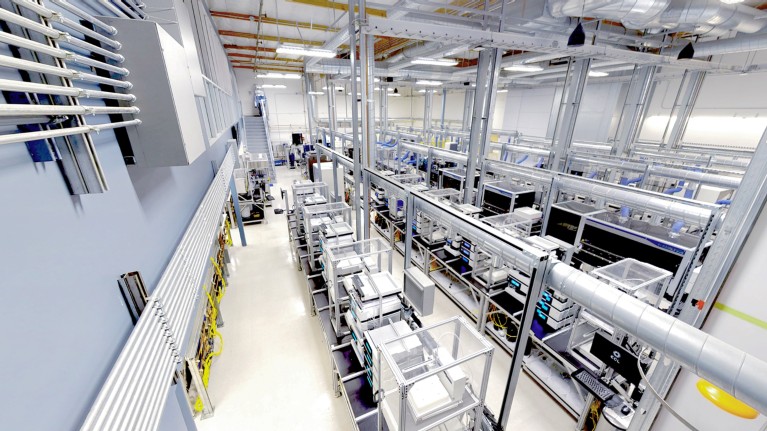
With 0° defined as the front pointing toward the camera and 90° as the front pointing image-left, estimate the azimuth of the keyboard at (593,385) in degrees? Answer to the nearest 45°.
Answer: approximately 45°

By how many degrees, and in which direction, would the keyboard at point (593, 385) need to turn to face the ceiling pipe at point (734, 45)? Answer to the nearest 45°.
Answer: approximately 135° to its right

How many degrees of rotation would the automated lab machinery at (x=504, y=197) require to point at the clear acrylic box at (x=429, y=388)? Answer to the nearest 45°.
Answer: approximately 45° to its left

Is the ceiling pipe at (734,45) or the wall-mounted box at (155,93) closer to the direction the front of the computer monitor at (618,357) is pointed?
the wall-mounted box

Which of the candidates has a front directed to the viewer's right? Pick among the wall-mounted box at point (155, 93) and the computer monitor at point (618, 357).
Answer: the wall-mounted box

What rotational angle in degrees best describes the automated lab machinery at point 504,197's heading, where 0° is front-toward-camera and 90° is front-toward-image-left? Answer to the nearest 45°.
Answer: approximately 45°

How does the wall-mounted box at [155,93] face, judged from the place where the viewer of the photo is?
facing to the right of the viewer

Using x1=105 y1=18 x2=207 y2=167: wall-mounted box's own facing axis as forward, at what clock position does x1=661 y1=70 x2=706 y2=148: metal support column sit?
The metal support column is roughly at 12 o'clock from the wall-mounted box.

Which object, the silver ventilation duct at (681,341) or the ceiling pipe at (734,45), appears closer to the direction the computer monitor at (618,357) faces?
the silver ventilation duct

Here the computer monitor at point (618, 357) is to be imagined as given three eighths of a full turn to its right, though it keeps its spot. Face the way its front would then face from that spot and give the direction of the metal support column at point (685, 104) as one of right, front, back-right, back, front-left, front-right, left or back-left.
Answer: front
